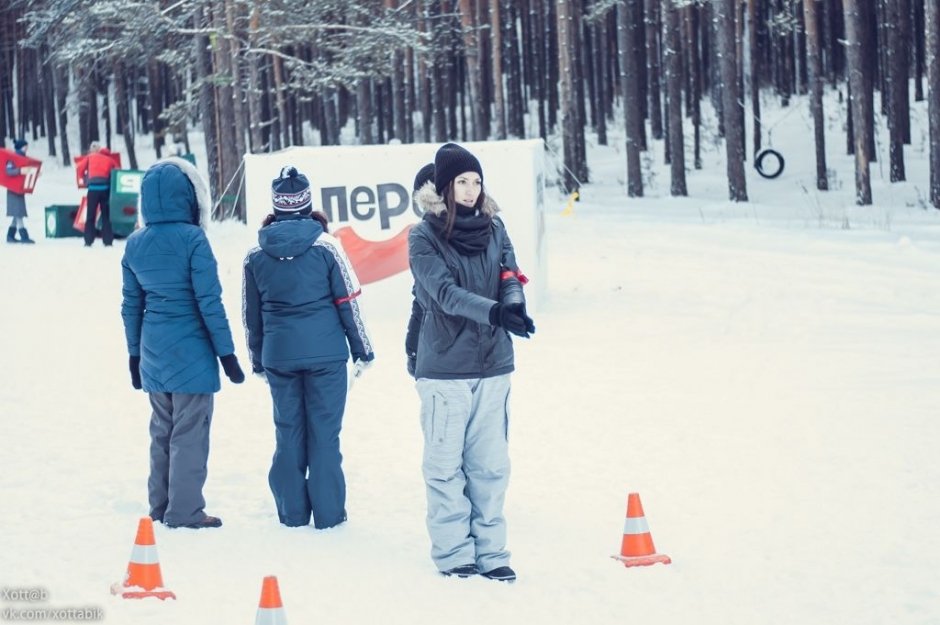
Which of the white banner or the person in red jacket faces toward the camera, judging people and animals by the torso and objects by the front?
the white banner

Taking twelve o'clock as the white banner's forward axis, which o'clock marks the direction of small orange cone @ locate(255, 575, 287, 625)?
The small orange cone is roughly at 12 o'clock from the white banner.

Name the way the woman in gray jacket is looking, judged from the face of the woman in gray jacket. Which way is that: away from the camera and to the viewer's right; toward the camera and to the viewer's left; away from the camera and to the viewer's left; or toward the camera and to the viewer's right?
toward the camera and to the viewer's right

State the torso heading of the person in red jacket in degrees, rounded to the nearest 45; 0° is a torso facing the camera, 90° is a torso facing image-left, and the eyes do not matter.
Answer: approximately 180°

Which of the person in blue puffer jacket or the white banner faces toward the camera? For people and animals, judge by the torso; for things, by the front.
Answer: the white banner

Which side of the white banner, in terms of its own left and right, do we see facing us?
front

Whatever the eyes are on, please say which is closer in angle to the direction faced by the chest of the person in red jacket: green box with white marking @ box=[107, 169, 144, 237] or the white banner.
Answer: the green box with white marking

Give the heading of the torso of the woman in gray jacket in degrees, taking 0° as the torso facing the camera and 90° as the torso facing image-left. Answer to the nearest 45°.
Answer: approximately 315°

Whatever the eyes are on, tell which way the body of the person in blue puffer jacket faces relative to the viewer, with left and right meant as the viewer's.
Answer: facing away from the viewer and to the right of the viewer

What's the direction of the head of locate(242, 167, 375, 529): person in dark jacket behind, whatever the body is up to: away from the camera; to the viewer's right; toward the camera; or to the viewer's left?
away from the camera
